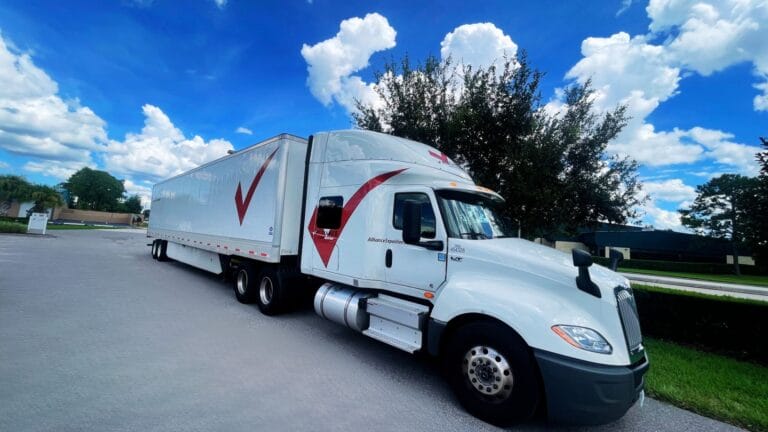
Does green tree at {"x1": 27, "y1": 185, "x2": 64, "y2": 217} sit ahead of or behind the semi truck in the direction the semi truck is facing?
behind

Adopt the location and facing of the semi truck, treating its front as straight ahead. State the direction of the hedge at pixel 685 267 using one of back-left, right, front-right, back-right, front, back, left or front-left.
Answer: left

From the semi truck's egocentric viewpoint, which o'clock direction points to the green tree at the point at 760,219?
The green tree is roughly at 10 o'clock from the semi truck.

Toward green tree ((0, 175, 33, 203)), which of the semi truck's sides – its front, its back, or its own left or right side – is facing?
back

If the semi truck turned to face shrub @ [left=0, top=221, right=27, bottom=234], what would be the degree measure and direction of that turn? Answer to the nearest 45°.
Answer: approximately 180°

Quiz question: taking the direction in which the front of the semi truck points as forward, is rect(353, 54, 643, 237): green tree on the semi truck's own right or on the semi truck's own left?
on the semi truck's own left

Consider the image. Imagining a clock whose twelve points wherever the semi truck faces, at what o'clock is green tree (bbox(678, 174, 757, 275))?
The green tree is roughly at 9 o'clock from the semi truck.

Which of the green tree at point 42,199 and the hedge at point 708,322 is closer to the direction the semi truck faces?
the hedge

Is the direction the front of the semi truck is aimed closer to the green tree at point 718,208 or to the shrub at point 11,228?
the green tree
